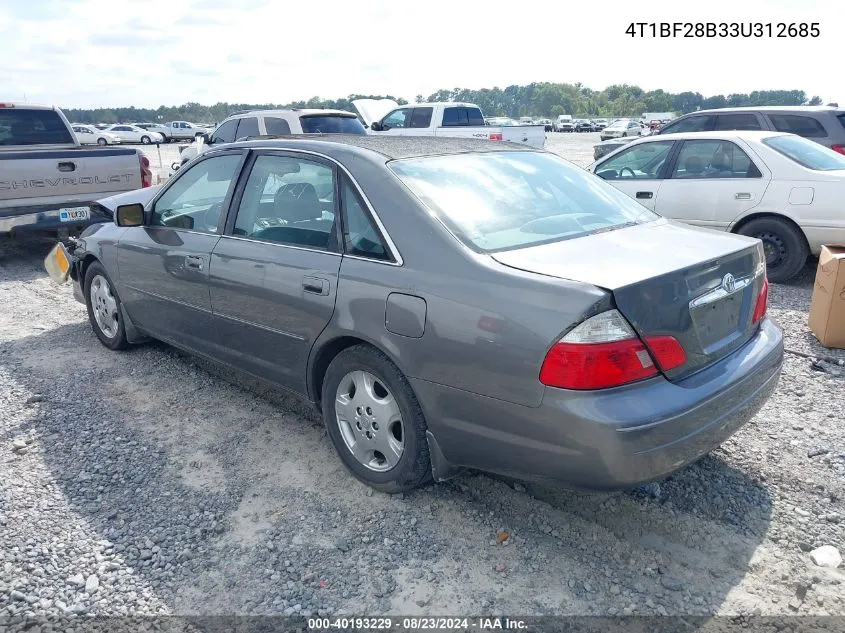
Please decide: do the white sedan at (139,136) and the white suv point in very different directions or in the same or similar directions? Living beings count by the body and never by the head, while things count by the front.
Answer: very different directions

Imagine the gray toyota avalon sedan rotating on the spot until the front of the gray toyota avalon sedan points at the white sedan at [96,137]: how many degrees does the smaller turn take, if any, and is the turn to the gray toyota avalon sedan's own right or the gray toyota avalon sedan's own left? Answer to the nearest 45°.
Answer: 0° — it already faces it

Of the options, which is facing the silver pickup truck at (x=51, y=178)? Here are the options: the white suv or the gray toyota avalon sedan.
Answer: the gray toyota avalon sedan

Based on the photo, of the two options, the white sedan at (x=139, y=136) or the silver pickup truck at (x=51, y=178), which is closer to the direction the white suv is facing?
the white sedan

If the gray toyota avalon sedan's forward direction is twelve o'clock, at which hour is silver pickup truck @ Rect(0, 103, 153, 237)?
The silver pickup truck is roughly at 12 o'clock from the gray toyota avalon sedan.

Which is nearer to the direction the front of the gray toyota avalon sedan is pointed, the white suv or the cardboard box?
the white suv

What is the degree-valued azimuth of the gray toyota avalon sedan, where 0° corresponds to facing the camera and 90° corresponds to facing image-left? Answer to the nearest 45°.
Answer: approximately 135°
